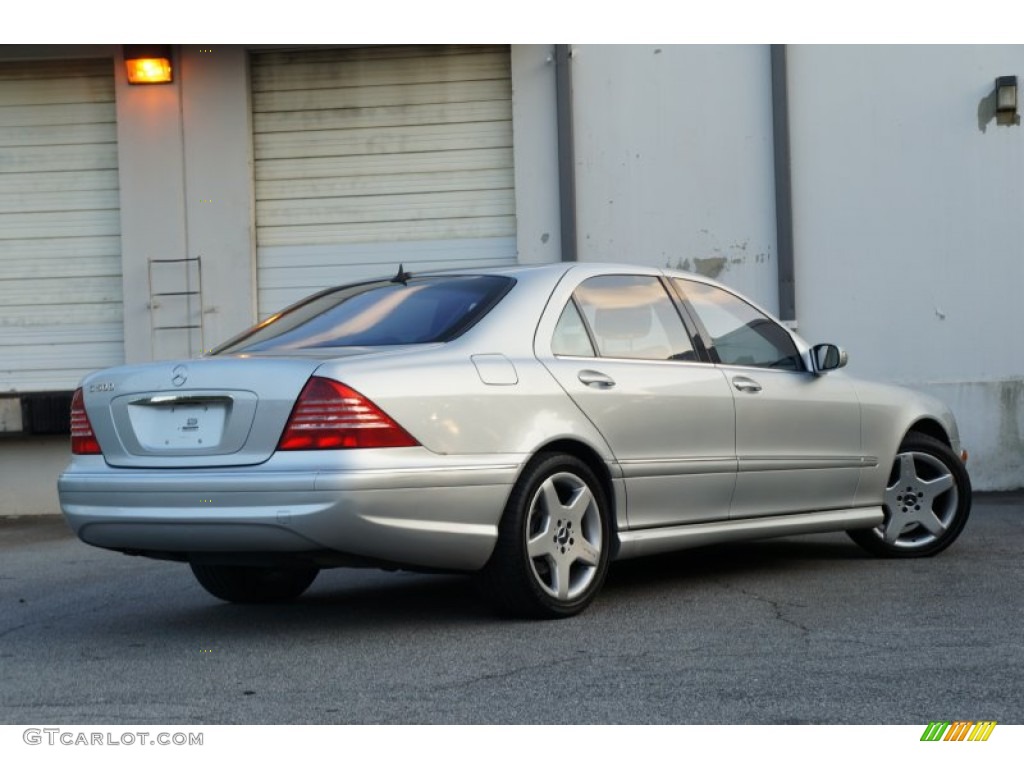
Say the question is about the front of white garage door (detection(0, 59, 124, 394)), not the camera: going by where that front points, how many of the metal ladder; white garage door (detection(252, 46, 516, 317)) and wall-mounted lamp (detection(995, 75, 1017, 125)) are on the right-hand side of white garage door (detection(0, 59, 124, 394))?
0

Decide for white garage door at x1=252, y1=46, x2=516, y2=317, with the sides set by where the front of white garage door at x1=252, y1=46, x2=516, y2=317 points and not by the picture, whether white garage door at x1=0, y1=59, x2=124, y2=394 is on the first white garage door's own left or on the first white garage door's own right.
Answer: on the first white garage door's own right

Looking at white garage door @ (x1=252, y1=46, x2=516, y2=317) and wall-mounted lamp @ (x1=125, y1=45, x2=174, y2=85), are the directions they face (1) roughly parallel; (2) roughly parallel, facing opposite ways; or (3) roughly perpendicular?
roughly parallel

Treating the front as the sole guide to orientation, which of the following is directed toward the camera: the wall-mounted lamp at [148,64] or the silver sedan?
the wall-mounted lamp

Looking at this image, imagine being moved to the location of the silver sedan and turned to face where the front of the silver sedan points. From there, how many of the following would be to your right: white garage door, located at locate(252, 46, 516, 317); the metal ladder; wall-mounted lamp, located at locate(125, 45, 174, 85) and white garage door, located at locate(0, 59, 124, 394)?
0

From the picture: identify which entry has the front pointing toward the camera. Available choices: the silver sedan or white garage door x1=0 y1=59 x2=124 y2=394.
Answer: the white garage door

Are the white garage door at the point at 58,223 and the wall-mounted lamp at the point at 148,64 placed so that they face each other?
no

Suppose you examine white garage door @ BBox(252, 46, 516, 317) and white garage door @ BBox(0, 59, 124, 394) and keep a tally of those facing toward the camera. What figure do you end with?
2

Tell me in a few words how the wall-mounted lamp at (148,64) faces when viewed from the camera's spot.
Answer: facing the viewer

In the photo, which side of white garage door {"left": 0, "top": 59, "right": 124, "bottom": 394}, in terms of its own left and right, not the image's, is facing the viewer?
front

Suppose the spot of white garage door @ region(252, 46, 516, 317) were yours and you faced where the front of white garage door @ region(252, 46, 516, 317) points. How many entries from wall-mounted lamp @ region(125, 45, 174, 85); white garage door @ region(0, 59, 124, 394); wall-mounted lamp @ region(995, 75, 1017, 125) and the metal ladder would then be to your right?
3

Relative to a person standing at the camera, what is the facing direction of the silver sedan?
facing away from the viewer and to the right of the viewer

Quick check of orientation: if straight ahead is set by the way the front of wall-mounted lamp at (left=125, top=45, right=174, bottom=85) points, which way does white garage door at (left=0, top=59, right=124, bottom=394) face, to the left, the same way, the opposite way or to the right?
the same way

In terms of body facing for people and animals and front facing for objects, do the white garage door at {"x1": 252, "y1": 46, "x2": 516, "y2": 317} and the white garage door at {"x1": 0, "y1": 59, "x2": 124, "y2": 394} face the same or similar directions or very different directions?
same or similar directions

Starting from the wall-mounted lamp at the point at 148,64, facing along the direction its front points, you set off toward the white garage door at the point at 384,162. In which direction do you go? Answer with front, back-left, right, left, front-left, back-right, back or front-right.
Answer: left
